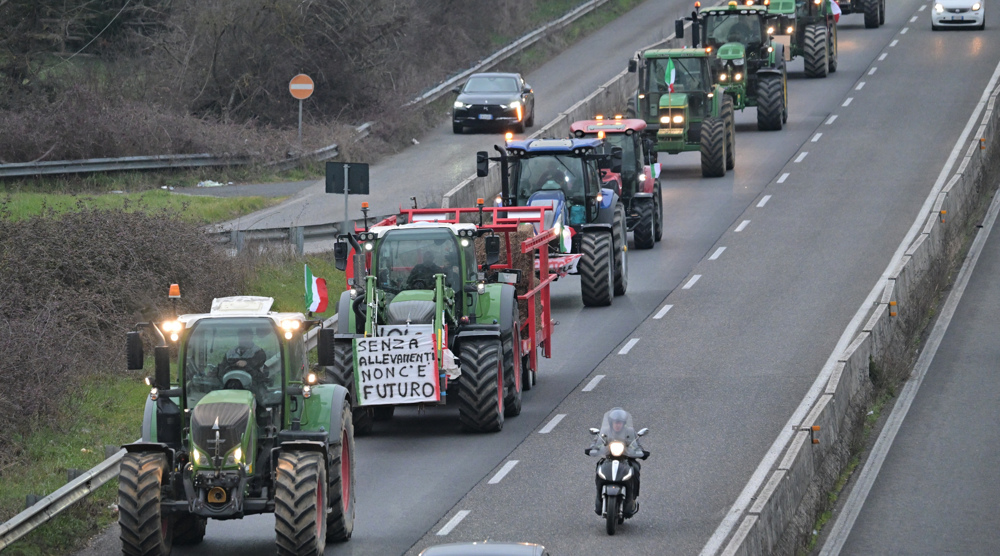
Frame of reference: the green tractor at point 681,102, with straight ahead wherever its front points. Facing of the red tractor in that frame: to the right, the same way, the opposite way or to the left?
the same way

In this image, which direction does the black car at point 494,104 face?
toward the camera

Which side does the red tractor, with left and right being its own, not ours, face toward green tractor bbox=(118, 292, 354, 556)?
front

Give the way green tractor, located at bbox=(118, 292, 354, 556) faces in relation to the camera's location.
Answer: facing the viewer

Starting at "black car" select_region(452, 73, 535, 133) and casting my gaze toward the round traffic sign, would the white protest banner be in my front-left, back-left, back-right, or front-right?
front-left

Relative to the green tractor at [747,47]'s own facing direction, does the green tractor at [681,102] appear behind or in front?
in front

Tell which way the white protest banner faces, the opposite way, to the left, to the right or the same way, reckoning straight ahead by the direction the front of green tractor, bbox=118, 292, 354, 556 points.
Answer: the same way

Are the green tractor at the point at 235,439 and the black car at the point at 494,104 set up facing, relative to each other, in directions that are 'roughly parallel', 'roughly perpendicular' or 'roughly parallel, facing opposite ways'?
roughly parallel

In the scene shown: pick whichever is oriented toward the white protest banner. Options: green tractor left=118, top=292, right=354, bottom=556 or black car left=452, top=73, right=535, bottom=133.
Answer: the black car

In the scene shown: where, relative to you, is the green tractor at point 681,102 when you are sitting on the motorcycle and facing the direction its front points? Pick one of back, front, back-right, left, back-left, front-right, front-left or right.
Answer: back

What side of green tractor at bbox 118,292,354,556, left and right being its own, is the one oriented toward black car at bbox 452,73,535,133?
back

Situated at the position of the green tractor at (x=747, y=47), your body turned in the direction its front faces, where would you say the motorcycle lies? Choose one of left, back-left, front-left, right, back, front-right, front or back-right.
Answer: front

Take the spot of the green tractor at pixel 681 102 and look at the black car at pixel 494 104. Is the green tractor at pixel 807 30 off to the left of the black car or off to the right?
right

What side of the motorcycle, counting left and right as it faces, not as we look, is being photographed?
front

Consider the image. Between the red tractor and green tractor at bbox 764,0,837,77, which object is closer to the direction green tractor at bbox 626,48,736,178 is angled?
the red tractor
